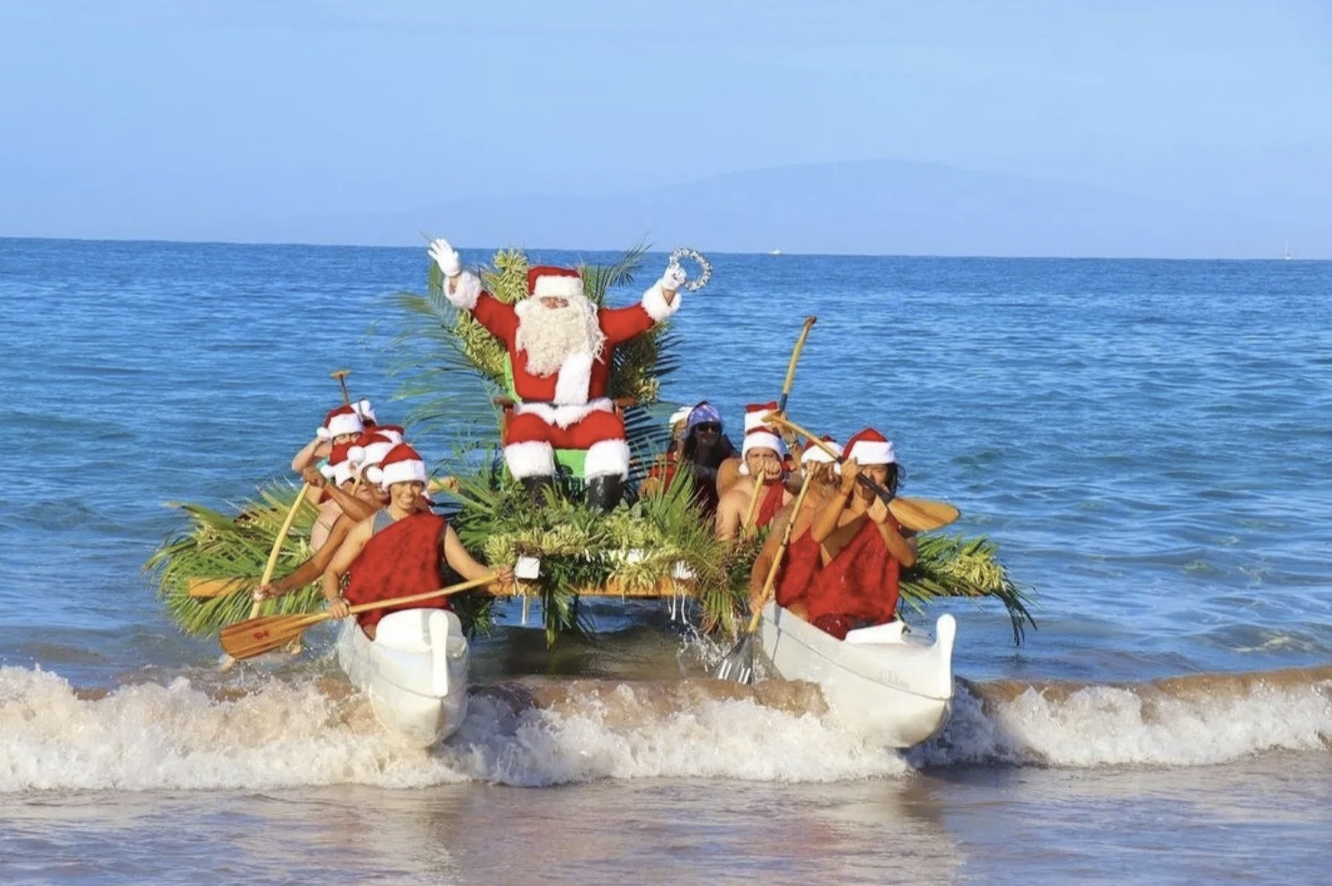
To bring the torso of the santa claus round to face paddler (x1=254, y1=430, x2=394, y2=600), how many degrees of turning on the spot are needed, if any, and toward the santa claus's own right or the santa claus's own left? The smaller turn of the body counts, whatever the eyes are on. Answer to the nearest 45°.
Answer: approximately 45° to the santa claus's own right

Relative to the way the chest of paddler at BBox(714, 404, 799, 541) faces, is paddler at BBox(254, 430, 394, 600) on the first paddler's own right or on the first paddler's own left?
on the first paddler's own right

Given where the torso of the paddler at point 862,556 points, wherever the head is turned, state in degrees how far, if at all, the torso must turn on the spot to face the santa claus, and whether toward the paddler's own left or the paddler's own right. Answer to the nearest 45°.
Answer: approximately 135° to the paddler's own right

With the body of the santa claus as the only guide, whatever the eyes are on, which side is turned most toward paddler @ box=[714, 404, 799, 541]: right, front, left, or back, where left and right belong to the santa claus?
left

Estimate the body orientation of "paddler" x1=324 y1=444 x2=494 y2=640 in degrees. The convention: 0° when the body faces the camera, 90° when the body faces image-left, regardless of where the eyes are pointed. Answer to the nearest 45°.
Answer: approximately 0°

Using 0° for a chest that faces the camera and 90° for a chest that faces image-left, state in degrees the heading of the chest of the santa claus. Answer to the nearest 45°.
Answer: approximately 0°

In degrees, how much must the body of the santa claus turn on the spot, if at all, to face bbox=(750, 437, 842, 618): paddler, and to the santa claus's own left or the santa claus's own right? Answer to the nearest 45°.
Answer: approximately 45° to the santa claus's own left

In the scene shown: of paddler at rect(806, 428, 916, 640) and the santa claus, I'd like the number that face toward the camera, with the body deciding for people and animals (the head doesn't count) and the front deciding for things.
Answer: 2
